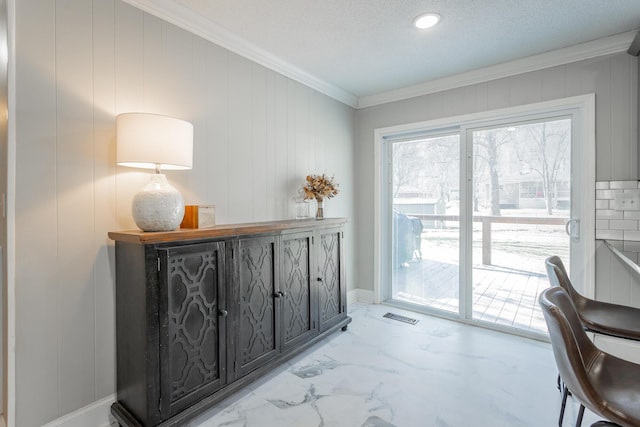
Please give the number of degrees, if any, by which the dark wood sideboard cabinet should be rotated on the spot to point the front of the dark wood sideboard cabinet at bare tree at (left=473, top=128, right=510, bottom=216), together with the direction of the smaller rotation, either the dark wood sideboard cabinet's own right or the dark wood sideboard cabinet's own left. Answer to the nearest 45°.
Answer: approximately 45° to the dark wood sideboard cabinet's own left

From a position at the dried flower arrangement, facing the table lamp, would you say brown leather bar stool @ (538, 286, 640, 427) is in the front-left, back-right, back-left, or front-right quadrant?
front-left

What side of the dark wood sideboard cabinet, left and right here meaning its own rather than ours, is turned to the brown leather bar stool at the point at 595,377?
front

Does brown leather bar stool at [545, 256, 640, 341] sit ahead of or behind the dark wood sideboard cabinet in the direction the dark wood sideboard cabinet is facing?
ahead
